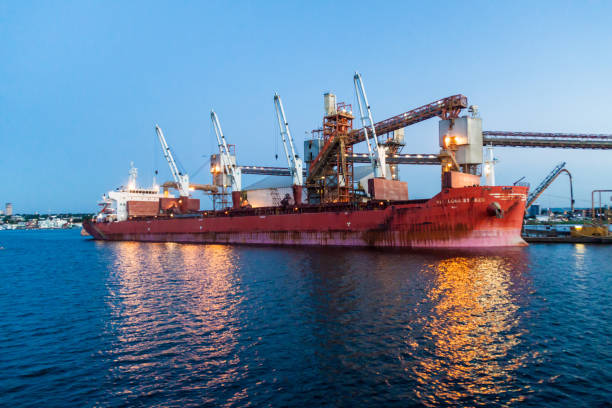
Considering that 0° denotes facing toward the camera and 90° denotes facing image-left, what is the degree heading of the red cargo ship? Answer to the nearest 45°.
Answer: approximately 315°
